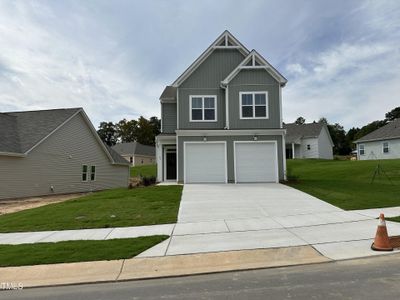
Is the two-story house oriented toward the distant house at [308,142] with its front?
no

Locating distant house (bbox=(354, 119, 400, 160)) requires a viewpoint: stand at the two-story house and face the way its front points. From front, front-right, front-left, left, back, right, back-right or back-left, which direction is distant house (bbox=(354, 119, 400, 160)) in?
back-left

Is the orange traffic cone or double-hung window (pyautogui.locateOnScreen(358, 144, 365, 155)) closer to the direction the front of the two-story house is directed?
the orange traffic cone

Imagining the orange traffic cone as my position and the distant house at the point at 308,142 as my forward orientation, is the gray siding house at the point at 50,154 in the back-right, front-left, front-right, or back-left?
front-left

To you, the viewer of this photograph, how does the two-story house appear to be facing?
facing the viewer

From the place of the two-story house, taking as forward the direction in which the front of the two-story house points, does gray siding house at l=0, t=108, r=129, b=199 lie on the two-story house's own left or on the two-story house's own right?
on the two-story house's own right

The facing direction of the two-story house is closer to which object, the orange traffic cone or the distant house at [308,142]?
the orange traffic cone

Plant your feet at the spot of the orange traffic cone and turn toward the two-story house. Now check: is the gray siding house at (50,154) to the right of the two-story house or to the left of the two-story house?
left

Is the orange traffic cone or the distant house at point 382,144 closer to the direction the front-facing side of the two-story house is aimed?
the orange traffic cone

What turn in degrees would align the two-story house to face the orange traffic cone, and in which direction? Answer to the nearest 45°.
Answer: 0° — it already faces it
